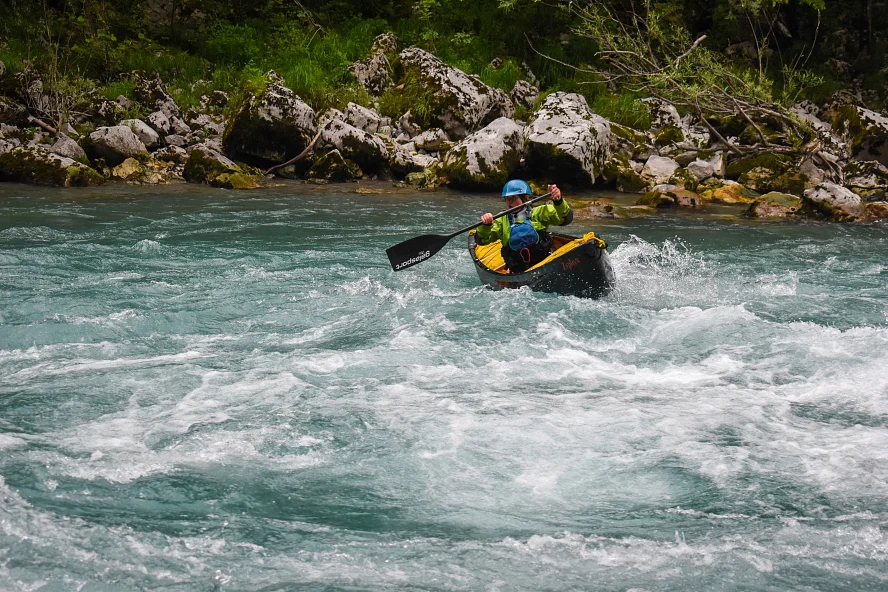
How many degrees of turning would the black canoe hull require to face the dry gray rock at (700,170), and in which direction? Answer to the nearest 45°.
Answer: approximately 135° to its left

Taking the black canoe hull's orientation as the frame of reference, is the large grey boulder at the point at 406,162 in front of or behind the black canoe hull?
behind

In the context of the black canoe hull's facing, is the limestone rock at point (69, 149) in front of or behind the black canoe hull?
behind

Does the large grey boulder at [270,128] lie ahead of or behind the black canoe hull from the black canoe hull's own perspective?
behind
